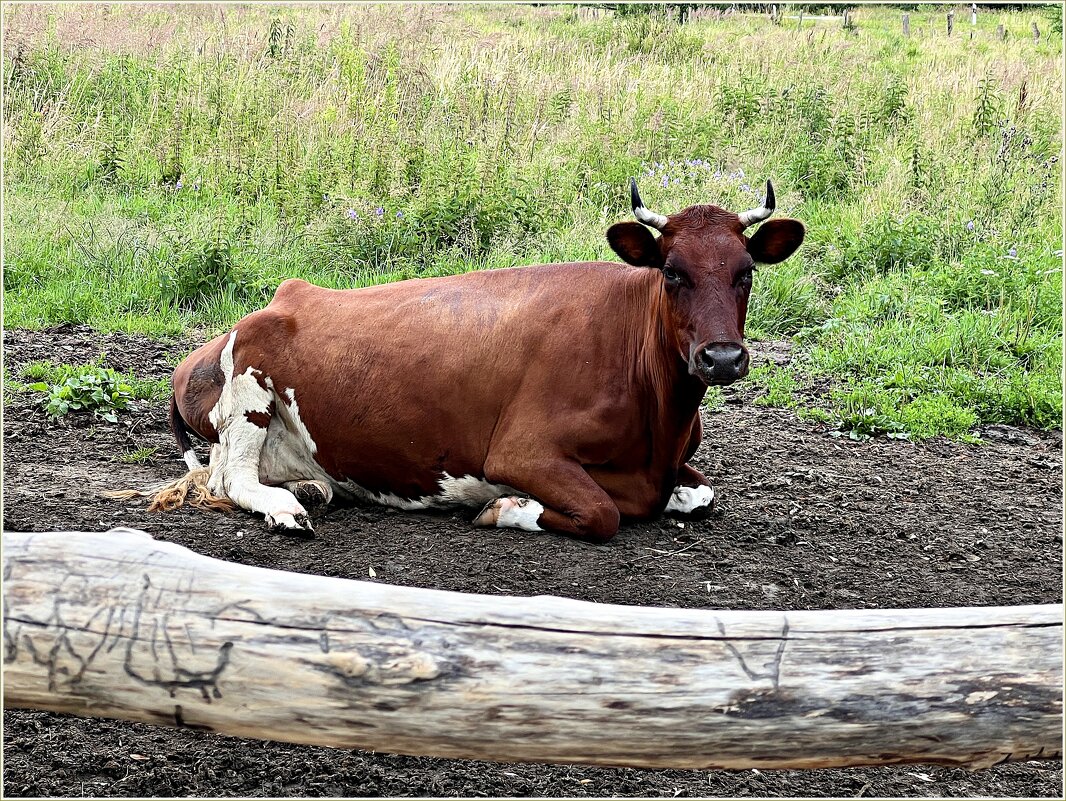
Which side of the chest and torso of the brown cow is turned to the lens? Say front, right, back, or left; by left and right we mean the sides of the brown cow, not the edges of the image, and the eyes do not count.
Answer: right

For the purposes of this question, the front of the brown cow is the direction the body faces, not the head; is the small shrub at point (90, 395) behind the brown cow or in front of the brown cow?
behind

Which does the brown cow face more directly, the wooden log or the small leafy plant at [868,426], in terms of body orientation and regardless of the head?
the small leafy plant

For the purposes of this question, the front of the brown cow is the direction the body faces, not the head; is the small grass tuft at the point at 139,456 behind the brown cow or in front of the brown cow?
behind

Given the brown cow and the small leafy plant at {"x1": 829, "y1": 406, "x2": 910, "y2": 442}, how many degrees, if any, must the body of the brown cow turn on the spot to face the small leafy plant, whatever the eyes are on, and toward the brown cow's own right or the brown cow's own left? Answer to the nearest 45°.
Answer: approximately 45° to the brown cow's own left
